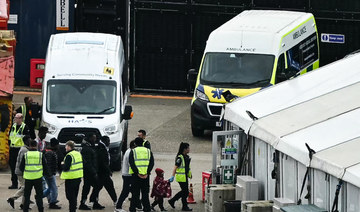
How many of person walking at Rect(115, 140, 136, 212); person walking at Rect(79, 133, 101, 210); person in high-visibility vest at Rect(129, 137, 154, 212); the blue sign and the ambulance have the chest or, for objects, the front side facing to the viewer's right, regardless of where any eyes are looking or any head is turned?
2

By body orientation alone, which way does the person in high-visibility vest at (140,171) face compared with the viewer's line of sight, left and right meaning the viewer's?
facing away from the viewer

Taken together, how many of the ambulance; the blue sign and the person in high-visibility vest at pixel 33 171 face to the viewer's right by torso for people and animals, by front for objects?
0

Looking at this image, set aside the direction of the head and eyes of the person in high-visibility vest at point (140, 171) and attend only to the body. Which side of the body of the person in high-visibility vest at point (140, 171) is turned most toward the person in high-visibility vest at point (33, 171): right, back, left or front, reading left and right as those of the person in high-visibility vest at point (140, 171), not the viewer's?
left

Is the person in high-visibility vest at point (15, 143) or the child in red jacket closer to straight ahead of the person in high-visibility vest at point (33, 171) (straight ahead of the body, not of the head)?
the person in high-visibility vest

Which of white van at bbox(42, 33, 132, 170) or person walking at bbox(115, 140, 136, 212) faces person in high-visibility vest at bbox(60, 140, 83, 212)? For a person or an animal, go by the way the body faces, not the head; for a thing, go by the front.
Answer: the white van

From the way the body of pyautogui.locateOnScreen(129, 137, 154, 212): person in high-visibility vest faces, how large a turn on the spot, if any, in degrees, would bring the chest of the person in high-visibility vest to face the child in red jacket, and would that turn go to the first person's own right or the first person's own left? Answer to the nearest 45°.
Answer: approximately 45° to the first person's own right

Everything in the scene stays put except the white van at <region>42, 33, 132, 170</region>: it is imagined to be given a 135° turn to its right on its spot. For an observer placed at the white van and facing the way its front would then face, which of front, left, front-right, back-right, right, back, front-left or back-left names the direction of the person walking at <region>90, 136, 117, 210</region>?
back-left

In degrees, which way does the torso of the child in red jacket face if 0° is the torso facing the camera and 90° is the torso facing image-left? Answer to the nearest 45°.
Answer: approximately 270°

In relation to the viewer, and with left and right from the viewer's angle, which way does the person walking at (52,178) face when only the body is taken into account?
facing to the right of the viewer

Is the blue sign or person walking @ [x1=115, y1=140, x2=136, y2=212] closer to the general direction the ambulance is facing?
the person walking

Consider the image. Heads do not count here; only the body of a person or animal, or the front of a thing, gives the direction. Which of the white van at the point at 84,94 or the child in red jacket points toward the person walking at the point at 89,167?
the white van
